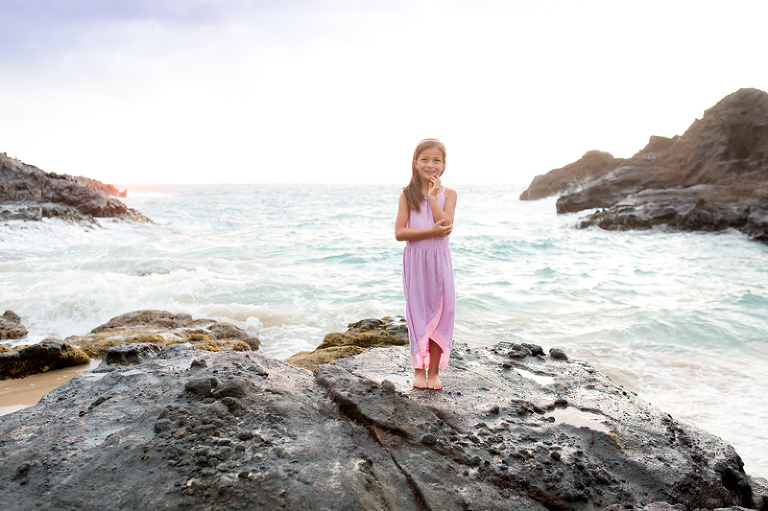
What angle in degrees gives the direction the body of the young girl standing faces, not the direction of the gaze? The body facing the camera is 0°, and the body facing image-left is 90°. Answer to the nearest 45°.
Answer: approximately 0°

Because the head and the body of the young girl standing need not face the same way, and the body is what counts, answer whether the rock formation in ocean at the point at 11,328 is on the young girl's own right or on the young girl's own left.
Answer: on the young girl's own right

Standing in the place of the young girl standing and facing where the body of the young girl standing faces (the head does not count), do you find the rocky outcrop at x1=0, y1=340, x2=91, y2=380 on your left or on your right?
on your right

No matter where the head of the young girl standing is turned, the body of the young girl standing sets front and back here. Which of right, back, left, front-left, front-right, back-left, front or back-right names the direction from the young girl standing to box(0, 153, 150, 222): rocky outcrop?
back-right

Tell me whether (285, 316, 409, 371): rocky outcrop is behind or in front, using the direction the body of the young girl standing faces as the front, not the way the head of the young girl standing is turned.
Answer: behind

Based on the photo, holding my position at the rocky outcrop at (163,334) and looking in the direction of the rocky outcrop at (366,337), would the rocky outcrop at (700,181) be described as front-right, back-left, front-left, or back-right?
front-left

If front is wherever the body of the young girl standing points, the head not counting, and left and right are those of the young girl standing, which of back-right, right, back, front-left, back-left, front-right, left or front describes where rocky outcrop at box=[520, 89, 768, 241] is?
back-left

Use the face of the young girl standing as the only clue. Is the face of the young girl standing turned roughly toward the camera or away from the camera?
toward the camera

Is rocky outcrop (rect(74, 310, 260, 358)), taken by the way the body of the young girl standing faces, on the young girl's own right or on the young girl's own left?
on the young girl's own right
